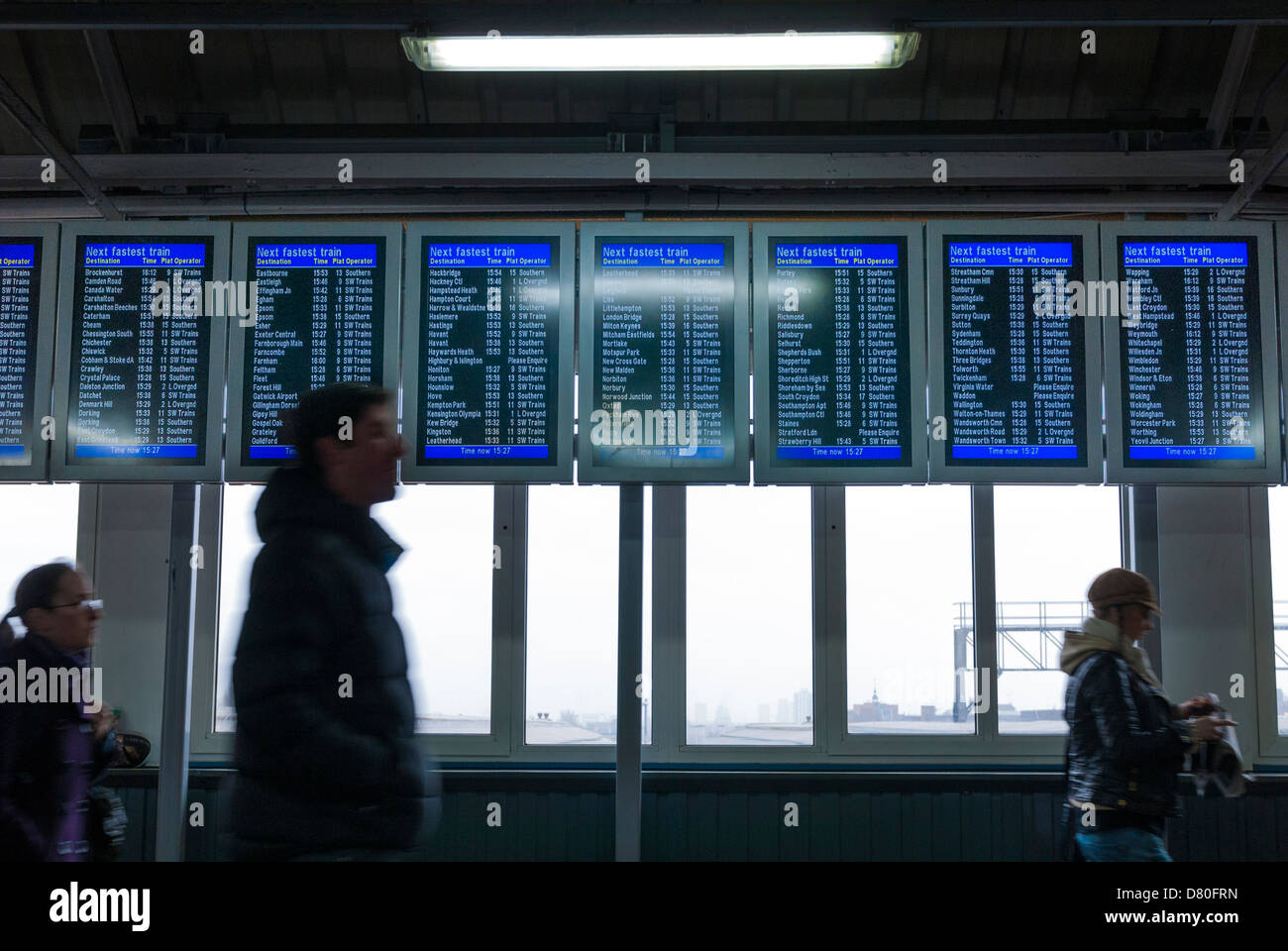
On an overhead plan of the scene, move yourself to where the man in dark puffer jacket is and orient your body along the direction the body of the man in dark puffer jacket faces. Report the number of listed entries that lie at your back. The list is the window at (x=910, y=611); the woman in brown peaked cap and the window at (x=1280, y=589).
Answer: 0

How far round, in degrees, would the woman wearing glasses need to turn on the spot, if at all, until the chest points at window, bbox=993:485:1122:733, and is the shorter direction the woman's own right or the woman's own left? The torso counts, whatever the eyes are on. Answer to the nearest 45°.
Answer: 0° — they already face it

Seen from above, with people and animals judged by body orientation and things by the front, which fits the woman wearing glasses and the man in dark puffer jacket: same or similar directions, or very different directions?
same or similar directions

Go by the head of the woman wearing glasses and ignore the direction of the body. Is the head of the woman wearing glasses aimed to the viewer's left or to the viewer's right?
to the viewer's right

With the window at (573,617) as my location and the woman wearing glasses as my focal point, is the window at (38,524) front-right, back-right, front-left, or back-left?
front-right

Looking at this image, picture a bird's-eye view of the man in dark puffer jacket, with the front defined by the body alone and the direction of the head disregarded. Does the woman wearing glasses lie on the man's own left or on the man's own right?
on the man's own left

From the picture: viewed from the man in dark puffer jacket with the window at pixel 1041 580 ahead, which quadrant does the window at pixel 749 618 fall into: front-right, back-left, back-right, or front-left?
front-left

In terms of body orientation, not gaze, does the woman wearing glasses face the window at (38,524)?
no

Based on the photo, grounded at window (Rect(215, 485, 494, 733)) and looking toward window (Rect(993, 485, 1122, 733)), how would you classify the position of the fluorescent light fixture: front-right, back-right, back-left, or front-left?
front-right

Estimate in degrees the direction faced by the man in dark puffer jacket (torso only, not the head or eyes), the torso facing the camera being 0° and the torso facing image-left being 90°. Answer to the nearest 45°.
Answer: approximately 270°

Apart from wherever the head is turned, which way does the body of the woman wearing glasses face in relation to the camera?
to the viewer's right
